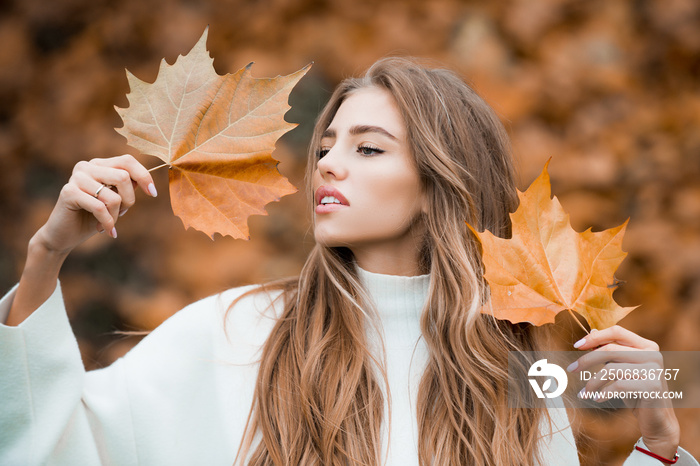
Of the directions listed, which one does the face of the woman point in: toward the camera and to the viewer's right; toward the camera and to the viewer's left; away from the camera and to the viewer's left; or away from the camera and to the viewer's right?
toward the camera and to the viewer's left

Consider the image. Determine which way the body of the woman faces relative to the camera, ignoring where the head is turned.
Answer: toward the camera
